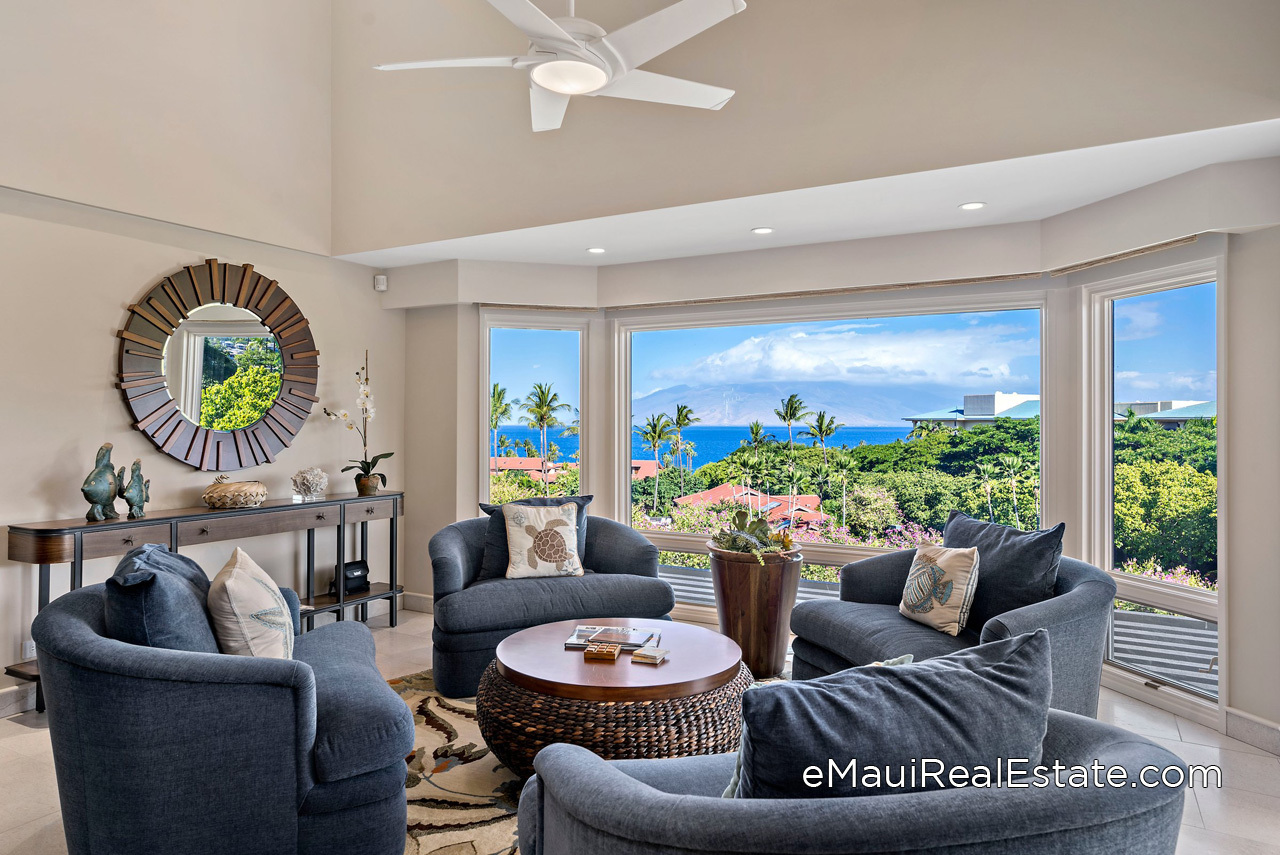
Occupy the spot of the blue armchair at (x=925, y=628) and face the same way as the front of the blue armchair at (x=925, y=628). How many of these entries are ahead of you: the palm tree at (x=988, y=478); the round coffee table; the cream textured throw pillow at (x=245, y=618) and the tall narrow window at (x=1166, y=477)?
2

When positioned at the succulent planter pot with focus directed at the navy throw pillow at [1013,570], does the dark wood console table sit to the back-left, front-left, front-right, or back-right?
back-right

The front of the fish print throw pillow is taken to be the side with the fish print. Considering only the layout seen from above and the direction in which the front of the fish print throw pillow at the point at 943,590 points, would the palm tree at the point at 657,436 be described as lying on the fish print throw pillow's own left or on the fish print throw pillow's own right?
on the fish print throw pillow's own right

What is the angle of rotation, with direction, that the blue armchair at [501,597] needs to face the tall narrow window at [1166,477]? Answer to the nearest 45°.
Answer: approximately 45° to its left

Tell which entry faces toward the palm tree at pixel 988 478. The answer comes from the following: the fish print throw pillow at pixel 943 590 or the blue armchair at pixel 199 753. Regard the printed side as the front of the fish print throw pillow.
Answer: the blue armchair

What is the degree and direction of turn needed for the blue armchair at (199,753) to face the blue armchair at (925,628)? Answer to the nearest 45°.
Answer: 0° — it already faces it

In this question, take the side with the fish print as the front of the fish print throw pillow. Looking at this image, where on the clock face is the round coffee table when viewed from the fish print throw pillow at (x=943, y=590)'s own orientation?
The round coffee table is roughly at 12 o'clock from the fish print throw pillow.

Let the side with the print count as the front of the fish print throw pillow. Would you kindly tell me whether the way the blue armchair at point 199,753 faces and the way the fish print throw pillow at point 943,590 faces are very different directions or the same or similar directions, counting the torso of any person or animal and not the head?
very different directions

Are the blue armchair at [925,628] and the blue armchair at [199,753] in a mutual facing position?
yes

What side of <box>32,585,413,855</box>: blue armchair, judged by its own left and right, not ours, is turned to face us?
right

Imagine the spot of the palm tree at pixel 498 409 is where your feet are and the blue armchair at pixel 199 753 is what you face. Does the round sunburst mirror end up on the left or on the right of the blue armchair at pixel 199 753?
right

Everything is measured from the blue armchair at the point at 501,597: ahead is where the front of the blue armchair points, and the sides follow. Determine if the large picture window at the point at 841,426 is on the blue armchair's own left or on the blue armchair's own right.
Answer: on the blue armchair's own left

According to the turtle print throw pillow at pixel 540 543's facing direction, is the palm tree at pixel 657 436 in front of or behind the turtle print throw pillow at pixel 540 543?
behind
